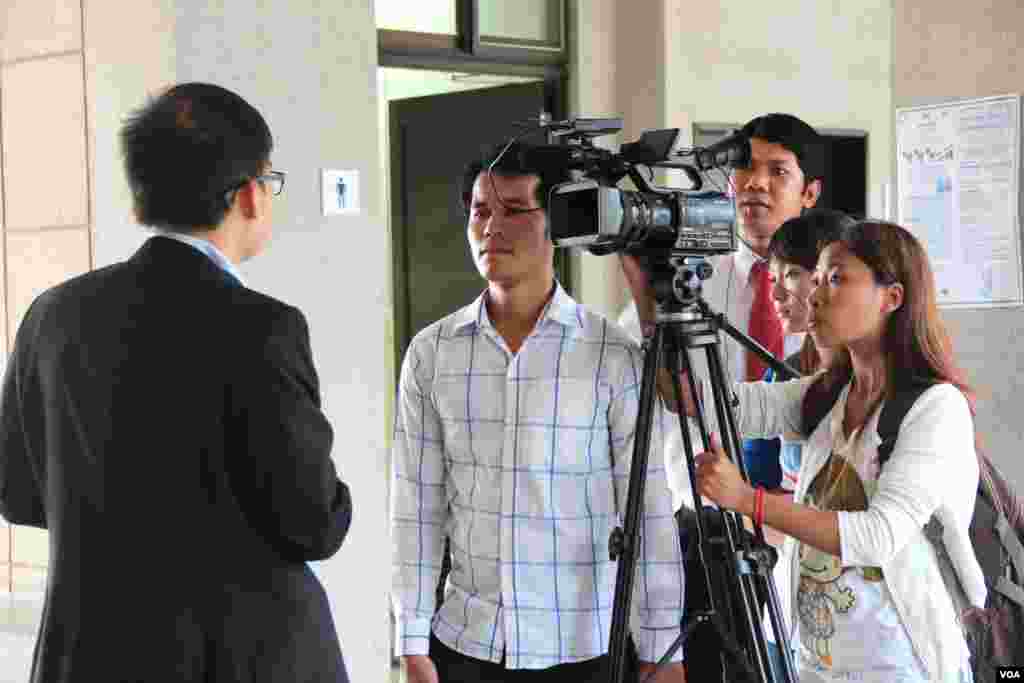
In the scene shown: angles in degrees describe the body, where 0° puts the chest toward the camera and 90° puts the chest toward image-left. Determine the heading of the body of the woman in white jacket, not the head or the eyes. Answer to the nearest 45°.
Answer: approximately 45°

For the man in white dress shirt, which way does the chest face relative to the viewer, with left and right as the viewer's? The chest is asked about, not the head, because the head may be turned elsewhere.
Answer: facing the viewer and to the left of the viewer

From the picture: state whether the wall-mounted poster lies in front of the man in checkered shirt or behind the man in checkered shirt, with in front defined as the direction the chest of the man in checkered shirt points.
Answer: behind

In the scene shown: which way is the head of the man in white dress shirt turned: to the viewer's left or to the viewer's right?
to the viewer's left

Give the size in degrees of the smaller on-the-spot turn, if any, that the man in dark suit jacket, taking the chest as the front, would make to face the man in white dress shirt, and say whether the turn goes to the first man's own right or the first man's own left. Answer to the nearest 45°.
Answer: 0° — they already face them

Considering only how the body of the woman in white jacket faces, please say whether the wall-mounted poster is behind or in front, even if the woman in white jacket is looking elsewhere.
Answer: behind

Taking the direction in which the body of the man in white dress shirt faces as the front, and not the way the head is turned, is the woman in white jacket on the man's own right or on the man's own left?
on the man's own left

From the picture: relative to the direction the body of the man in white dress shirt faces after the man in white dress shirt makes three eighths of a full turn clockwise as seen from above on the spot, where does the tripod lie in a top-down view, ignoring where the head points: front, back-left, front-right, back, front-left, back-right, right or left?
back

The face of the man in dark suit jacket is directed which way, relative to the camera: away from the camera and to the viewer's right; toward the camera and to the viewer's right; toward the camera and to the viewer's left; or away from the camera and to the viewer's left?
away from the camera and to the viewer's right

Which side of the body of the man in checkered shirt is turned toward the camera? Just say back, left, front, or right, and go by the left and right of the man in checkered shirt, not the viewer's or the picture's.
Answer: front

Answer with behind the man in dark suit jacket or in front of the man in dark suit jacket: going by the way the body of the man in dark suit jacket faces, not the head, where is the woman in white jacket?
in front

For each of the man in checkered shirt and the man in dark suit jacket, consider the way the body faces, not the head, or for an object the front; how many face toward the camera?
1
